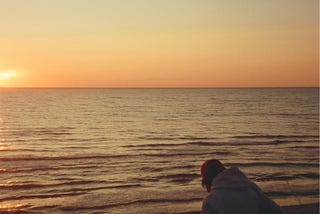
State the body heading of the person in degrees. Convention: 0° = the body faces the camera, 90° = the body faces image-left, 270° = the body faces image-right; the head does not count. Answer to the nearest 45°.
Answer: approximately 135°
